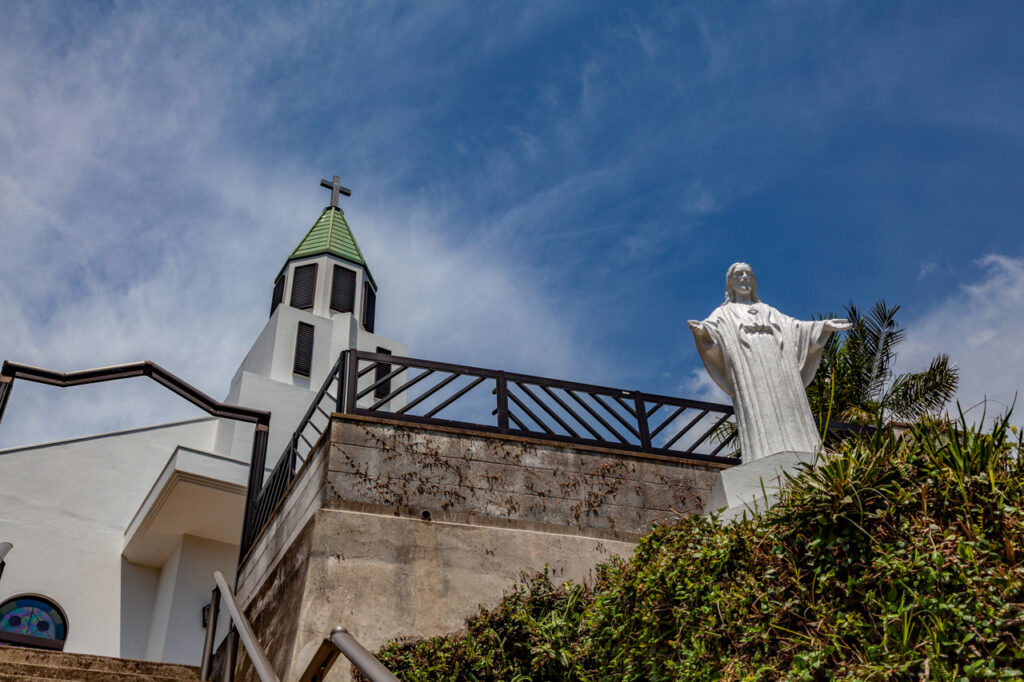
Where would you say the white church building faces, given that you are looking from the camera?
facing the viewer and to the right of the viewer

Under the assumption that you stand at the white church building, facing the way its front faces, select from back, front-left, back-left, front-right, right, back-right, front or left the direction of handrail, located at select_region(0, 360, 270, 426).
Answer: front-right

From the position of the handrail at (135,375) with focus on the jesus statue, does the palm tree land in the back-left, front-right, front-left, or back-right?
front-left

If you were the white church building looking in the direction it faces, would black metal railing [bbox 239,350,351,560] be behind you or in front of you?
in front

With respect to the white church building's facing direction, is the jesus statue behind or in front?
in front
